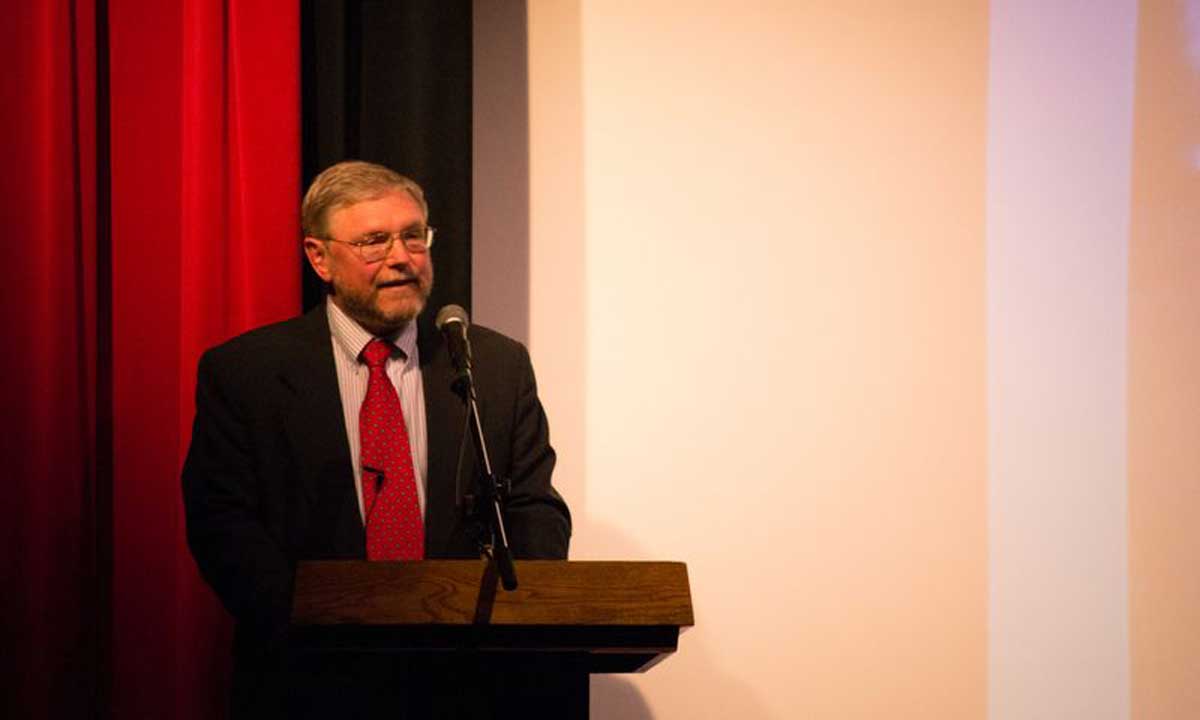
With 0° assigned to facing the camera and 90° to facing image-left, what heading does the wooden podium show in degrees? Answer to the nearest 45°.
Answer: approximately 0°

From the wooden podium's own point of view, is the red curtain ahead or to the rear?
to the rear

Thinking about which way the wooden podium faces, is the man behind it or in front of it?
behind

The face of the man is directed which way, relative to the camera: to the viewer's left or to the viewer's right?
to the viewer's right
